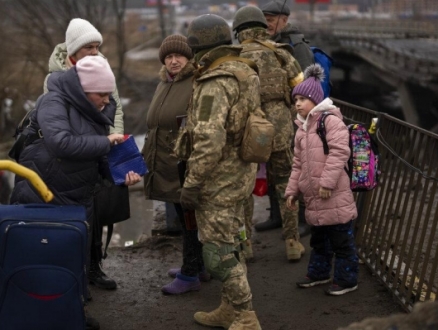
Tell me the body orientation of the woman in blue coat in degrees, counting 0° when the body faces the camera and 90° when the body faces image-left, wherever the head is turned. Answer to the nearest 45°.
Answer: approximately 270°

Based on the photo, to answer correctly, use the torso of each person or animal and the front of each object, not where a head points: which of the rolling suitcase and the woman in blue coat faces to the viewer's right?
the woman in blue coat

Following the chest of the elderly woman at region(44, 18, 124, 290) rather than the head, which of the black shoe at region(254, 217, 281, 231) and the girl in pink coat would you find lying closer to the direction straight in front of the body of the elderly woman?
the girl in pink coat

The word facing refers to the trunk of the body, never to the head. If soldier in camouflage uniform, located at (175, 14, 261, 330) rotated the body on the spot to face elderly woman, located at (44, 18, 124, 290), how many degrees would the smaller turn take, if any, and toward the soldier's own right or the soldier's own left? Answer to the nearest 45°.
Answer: approximately 45° to the soldier's own right

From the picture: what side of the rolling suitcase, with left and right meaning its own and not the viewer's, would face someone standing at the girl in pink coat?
left

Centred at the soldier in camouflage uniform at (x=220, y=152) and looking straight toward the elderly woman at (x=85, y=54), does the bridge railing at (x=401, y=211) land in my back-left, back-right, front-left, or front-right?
back-right

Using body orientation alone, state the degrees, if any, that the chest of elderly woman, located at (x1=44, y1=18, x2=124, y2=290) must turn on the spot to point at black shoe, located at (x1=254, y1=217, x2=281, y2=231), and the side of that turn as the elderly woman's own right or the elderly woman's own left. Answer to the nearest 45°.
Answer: approximately 90° to the elderly woman's own left

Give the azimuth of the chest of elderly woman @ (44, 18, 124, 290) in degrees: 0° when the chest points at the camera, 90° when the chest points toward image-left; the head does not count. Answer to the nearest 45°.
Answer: approximately 315°

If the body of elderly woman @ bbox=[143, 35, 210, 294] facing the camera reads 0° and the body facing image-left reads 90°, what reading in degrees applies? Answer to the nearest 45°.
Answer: approximately 45°

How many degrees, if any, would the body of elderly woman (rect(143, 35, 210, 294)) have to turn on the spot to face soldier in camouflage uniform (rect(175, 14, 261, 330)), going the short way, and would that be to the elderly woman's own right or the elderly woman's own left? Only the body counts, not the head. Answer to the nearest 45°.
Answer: approximately 45° to the elderly woman's own left

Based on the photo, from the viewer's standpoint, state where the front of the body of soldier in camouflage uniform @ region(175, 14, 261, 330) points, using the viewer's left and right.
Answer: facing to the left of the viewer

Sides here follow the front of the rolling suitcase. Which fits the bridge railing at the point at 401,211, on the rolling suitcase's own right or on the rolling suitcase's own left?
on the rolling suitcase's own left

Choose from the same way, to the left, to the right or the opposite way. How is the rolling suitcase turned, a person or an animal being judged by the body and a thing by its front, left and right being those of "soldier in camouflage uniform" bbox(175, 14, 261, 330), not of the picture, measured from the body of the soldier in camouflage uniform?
to the left

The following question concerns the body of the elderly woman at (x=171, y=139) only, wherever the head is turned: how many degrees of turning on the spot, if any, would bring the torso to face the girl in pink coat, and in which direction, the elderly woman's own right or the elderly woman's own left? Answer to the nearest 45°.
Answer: approximately 90° to the elderly woman's own left
